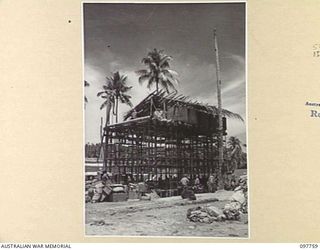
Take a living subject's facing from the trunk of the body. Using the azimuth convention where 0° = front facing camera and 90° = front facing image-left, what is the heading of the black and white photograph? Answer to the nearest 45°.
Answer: approximately 0°
